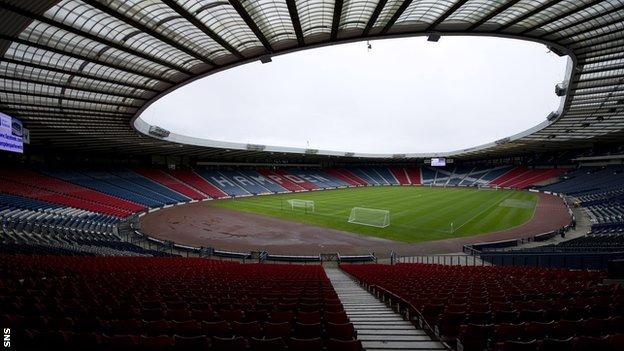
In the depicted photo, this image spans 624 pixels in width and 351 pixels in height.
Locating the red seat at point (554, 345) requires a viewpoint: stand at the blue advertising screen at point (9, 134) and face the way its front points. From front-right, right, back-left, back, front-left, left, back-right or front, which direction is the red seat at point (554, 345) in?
front-right

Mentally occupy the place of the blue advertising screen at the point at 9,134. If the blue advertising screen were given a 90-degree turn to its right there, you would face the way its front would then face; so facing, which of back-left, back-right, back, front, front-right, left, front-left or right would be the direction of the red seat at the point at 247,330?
front-left

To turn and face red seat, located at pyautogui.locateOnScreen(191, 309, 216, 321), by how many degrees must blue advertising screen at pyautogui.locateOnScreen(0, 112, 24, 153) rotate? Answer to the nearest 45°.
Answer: approximately 45° to its right

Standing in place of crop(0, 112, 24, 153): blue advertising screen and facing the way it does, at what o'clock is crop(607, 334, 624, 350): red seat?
The red seat is roughly at 1 o'clock from the blue advertising screen.

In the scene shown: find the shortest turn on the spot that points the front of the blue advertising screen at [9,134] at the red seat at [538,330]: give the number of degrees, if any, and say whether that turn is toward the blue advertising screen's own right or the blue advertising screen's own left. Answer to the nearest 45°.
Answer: approximately 45° to the blue advertising screen's own right

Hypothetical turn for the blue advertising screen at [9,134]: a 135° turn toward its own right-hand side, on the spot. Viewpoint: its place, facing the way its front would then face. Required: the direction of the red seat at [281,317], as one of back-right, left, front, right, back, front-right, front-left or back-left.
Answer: left

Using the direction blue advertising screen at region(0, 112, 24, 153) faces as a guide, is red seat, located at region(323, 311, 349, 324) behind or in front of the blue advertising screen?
in front

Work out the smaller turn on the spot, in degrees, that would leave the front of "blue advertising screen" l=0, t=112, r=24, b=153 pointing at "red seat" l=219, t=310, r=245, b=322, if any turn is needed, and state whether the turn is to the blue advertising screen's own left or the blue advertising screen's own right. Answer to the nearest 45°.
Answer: approximately 45° to the blue advertising screen's own right

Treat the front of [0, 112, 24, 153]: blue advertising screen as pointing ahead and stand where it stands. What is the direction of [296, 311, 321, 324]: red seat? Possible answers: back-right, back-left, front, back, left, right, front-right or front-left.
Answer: front-right

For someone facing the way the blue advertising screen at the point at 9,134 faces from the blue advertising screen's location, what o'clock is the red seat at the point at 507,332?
The red seat is roughly at 1 o'clock from the blue advertising screen.

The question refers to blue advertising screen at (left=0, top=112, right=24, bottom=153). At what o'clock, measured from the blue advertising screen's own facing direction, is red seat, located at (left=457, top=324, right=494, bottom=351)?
The red seat is roughly at 1 o'clock from the blue advertising screen.

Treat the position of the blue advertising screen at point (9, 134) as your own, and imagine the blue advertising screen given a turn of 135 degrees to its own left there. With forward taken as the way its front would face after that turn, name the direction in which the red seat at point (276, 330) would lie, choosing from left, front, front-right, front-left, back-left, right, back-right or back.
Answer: back

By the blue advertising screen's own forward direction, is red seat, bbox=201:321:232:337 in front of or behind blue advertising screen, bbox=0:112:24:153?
in front

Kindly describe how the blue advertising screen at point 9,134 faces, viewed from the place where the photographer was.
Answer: facing the viewer and to the right of the viewer
